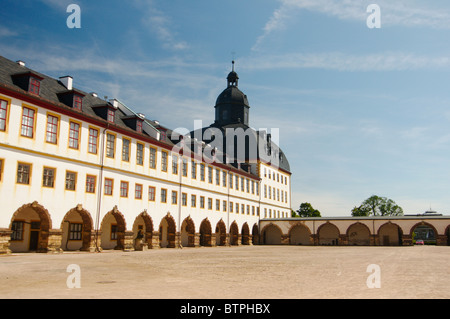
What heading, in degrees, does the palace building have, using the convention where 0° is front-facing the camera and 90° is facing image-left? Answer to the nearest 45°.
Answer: approximately 315°
